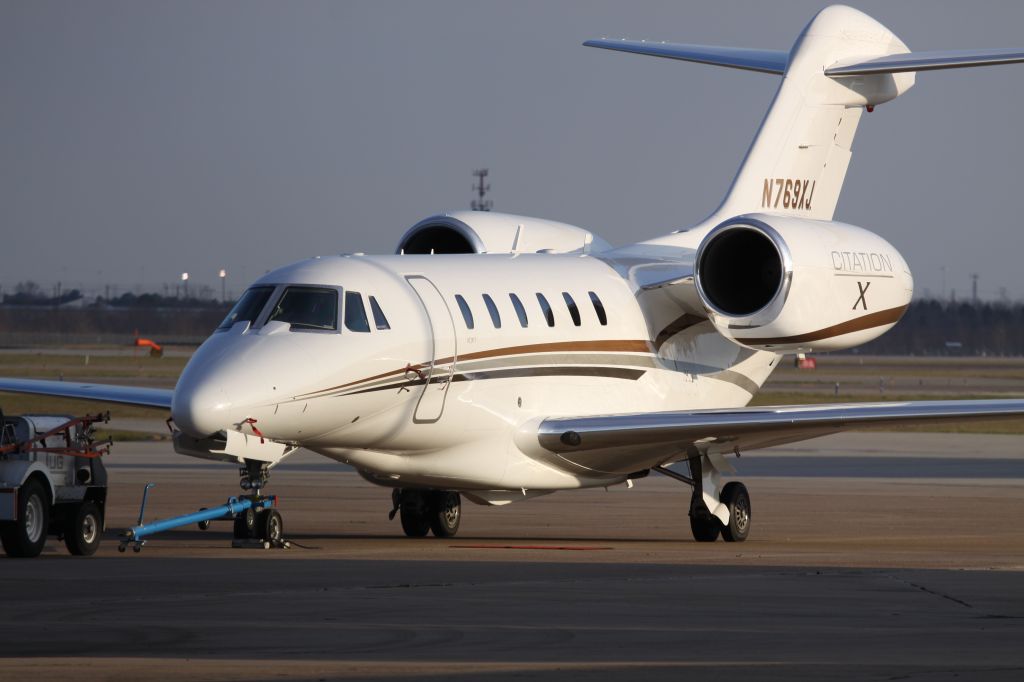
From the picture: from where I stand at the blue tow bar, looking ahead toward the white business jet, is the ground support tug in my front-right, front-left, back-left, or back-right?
back-left

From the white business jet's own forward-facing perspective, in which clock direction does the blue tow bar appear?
The blue tow bar is roughly at 12 o'clock from the white business jet.

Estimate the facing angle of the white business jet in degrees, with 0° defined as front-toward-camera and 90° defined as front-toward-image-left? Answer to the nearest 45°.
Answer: approximately 45°
